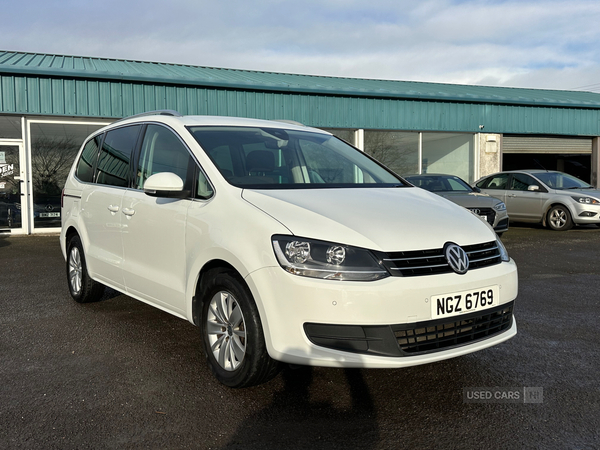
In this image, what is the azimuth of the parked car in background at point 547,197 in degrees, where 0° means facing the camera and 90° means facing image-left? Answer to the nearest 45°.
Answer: approximately 315°

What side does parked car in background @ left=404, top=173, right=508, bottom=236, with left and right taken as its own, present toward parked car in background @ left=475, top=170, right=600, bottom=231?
left

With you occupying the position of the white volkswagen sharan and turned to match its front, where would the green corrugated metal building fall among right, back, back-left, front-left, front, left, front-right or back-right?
back-left

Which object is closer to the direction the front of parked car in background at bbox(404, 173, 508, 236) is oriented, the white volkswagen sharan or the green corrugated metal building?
the white volkswagen sharan

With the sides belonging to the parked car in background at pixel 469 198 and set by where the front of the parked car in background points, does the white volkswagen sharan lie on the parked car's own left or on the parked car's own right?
on the parked car's own right
